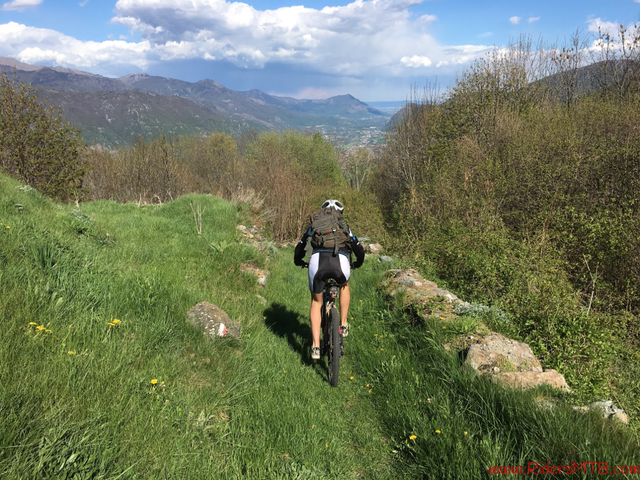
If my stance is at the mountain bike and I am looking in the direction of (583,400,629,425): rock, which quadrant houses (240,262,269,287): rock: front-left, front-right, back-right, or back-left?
back-left

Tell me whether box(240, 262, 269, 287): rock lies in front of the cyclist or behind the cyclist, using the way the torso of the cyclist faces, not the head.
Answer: in front

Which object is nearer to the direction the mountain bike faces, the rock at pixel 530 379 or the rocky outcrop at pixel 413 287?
the rocky outcrop

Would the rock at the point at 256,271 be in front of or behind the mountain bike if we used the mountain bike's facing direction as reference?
in front

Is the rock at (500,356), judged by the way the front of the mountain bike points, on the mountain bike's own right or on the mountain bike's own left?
on the mountain bike's own right

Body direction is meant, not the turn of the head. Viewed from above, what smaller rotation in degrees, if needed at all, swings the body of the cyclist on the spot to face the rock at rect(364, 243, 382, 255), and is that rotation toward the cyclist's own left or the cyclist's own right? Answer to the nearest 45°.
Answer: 0° — they already face it

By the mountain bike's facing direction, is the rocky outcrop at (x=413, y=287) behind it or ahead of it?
ahead

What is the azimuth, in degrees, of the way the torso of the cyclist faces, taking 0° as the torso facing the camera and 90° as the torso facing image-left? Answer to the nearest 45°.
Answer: approximately 180°

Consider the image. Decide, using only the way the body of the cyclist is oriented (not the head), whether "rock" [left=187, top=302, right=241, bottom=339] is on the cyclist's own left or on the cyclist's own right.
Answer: on the cyclist's own left

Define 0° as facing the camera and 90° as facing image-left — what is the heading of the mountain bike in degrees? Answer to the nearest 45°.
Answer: approximately 180°
